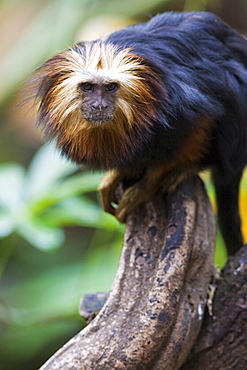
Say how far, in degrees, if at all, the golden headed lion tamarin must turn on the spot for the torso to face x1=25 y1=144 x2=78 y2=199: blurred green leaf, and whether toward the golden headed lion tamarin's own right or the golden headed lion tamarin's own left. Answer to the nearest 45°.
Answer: approximately 90° to the golden headed lion tamarin's own right

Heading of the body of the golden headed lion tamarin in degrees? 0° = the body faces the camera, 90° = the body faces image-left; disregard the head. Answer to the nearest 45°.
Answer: approximately 45°

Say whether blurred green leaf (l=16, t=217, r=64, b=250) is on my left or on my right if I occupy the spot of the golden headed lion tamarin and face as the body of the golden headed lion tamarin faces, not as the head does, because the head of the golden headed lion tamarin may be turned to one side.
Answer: on my right
